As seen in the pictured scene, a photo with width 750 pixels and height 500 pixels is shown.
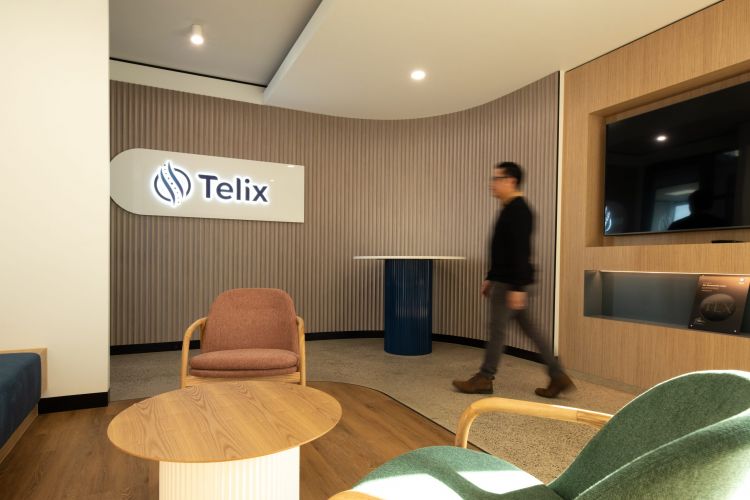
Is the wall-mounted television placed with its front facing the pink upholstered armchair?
yes

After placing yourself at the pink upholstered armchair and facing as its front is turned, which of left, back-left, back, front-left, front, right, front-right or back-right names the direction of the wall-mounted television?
left

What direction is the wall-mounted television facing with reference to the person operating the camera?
facing the viewer and to the left of the viewer

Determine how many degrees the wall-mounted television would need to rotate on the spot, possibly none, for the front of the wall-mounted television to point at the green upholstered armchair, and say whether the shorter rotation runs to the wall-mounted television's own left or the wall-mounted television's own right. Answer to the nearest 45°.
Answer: approximately 45° to the wall-mounted television's own left

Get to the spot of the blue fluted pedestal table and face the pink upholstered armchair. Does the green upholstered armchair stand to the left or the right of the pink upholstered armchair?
left

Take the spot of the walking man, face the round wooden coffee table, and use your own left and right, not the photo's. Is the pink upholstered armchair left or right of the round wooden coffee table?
right

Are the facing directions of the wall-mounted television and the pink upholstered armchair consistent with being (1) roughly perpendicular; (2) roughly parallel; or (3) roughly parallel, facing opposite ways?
roughly perpendicular
